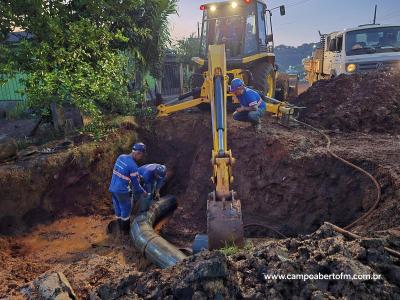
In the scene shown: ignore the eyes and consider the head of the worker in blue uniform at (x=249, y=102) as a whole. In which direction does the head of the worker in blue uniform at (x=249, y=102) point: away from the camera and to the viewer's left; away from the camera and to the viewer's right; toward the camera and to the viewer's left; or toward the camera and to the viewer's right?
toward the camera and to the viewer's left

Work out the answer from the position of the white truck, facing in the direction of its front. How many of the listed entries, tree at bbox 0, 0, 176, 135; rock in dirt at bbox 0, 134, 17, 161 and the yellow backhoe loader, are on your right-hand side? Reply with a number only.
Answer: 3

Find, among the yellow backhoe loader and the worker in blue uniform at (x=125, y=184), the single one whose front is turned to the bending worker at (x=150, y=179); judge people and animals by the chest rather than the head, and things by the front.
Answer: the worker in blue uniform

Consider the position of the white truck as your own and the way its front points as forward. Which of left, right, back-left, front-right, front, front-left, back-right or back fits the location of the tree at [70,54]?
right

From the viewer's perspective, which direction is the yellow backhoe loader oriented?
away from the camera

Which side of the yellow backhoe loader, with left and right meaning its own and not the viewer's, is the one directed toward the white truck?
right

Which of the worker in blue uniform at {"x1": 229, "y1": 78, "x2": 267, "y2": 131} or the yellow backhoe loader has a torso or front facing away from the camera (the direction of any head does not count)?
the yellow backhoe loader

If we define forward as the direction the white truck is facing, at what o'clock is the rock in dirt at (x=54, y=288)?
The rock in dirt is roughly at 2 o'clock from the white truck.

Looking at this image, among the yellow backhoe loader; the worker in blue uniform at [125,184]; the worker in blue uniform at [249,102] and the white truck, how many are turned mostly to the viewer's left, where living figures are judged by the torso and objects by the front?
1

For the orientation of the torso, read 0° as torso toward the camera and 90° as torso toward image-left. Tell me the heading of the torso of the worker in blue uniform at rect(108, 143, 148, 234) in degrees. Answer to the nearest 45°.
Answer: approximately 225°

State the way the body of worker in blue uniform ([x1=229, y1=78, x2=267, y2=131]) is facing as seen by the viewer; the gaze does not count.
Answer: to the viewer's left

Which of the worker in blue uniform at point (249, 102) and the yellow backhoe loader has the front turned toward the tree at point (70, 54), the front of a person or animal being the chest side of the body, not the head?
the worker in blue uniform
